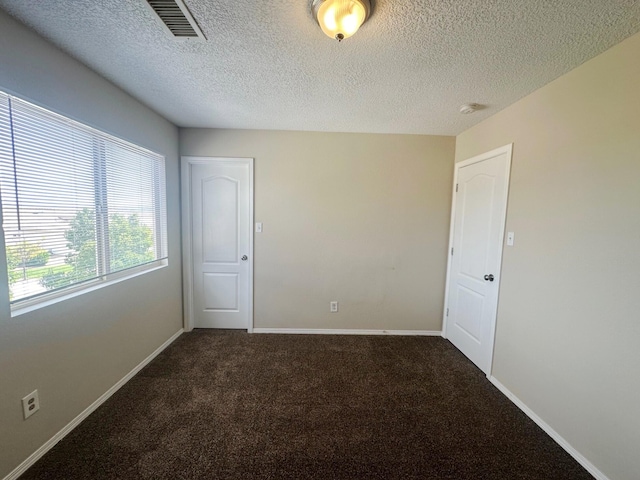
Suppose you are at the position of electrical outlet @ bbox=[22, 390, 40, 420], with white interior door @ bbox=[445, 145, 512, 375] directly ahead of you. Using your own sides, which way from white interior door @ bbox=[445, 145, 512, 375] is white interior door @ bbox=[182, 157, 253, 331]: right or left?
left

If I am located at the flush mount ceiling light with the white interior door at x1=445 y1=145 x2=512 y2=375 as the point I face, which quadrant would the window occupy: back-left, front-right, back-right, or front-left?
back-left

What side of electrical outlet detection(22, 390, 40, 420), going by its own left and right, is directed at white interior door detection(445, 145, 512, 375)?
front

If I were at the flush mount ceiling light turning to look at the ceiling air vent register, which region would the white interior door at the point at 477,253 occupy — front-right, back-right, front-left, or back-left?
back-right

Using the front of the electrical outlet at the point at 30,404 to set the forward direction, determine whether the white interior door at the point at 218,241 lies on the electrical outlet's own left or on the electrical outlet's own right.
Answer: on the electrical outlet's own left

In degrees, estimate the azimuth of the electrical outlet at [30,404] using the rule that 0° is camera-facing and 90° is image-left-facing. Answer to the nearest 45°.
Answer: approximately 315°
